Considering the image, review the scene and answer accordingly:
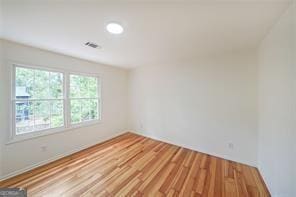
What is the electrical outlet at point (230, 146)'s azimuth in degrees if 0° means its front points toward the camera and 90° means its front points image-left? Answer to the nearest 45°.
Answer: approximately 0°

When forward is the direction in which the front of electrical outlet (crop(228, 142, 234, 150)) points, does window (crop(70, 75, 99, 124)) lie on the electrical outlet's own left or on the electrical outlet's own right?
on the electrical outlet's own right

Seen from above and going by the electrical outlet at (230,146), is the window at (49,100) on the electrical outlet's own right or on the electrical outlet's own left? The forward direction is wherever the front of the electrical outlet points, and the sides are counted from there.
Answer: on the electrical outlet's own right

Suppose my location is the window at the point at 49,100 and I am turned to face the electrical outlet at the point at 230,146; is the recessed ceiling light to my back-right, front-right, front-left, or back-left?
front-right

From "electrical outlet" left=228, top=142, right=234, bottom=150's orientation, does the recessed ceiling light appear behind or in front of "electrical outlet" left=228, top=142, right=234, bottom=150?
in front

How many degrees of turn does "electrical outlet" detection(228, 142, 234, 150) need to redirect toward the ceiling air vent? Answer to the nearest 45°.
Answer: approximately 45° to its right
